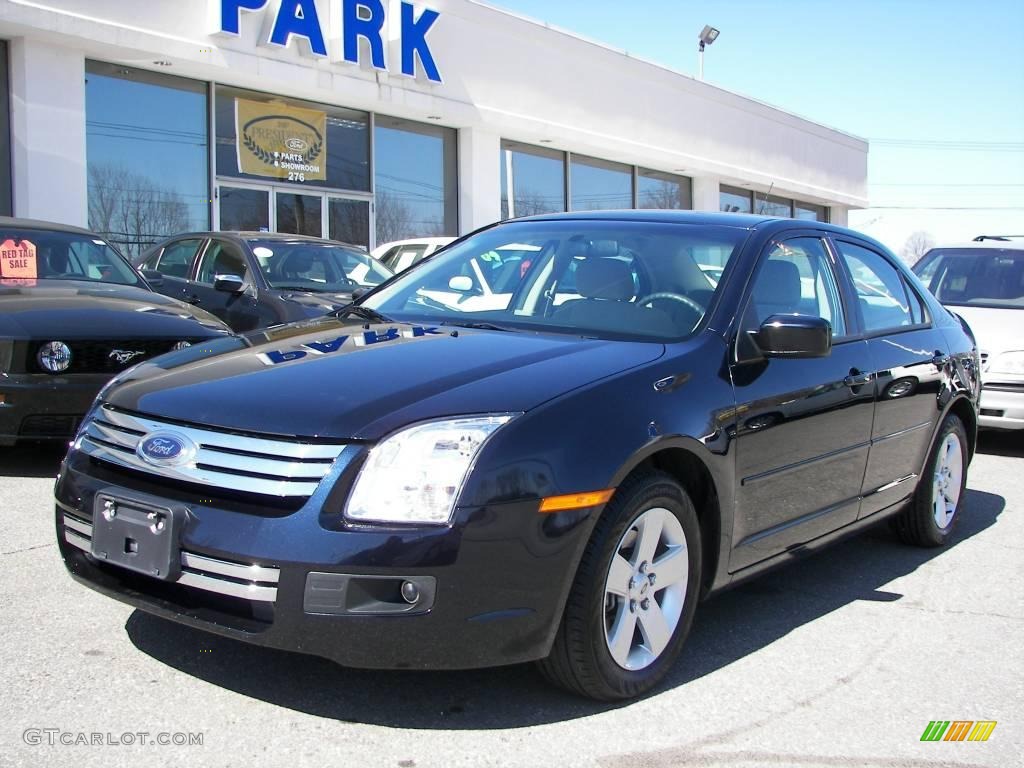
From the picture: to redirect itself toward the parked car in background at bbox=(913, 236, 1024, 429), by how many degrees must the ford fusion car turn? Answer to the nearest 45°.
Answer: approximately 180°

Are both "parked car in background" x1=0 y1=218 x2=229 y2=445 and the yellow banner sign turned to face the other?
no

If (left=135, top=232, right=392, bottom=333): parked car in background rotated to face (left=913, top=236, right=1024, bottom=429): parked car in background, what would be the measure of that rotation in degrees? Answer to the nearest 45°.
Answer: approximately 45° to its left

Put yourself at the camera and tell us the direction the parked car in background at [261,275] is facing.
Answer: facing the viewer and to the right of the viewer

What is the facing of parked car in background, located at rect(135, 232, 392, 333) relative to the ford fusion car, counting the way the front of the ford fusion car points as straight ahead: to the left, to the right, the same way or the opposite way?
to the left

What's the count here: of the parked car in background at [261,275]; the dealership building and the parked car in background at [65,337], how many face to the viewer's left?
0

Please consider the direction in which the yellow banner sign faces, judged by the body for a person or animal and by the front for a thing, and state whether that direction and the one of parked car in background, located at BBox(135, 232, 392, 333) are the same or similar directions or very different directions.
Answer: same or similar directions

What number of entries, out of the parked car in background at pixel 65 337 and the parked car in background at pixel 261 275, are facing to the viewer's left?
0

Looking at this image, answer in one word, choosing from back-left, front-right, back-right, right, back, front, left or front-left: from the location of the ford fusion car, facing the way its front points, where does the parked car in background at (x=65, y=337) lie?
right

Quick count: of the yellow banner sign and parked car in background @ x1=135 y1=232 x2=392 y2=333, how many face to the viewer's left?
0

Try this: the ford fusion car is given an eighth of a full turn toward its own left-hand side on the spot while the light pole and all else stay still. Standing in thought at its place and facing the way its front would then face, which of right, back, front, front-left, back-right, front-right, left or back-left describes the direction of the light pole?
back

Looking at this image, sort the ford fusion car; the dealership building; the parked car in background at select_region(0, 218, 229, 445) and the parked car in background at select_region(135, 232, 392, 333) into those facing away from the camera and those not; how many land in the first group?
0

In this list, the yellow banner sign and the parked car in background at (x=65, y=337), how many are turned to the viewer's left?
0

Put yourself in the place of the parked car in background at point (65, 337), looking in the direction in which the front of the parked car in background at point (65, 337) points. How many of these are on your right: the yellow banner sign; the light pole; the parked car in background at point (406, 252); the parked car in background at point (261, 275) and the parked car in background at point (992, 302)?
0

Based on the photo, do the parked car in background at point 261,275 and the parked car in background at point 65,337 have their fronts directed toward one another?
no

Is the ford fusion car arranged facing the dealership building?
no

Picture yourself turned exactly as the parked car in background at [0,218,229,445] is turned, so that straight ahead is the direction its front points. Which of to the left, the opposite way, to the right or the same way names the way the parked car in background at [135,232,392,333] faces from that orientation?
the same way

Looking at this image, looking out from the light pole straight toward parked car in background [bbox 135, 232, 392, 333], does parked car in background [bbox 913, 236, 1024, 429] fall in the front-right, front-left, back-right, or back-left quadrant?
front-left

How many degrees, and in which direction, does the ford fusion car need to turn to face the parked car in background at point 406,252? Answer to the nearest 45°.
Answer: approximately 135° to its right

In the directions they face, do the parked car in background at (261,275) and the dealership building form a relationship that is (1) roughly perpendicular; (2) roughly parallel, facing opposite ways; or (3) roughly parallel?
roughly parallel

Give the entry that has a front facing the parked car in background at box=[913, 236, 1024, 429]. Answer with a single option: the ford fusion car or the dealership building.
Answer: the dealership building

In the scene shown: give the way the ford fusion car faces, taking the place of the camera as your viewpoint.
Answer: facing the viewer and to the left of the viewer

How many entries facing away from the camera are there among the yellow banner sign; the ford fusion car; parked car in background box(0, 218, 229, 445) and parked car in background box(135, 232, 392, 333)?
0
